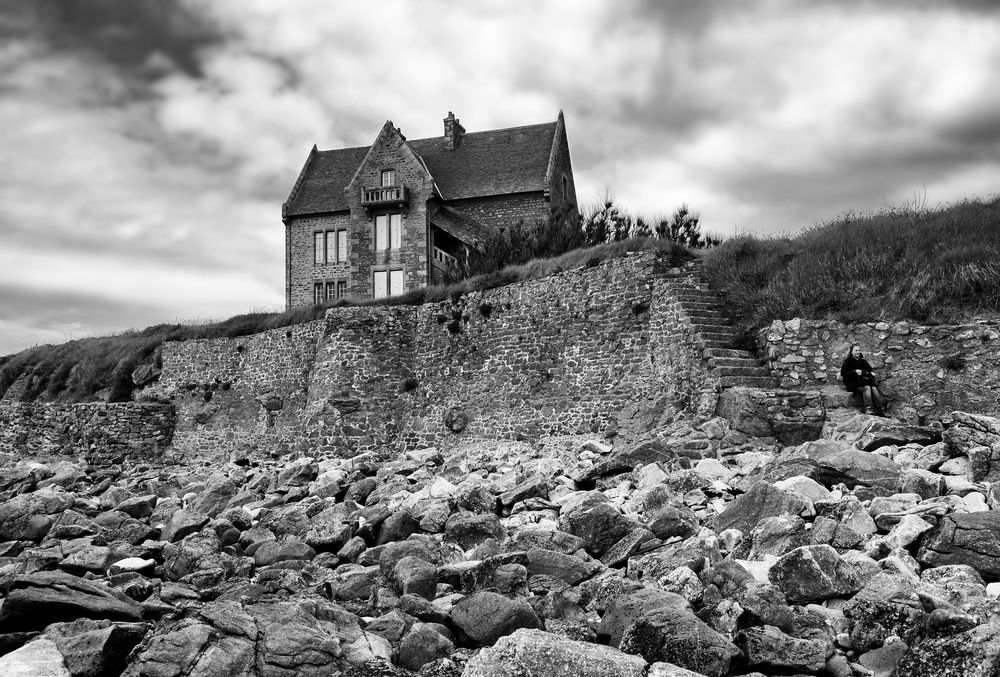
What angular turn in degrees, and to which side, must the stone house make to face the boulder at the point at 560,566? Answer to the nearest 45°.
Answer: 0° — it already faces it

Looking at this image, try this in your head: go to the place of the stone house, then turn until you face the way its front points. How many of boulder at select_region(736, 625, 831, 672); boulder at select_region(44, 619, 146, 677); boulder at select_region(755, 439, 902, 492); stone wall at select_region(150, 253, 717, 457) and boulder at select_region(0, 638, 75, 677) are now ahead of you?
5

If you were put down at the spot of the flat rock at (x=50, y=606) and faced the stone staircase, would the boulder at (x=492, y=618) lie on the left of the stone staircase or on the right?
right

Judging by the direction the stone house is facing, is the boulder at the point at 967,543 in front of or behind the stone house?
in front

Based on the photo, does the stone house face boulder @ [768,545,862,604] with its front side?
yes

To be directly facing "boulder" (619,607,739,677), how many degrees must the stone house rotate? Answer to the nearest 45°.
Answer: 0° — it already faces it

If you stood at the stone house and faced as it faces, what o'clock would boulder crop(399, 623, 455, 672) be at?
The boulder is roughly at 12 o'clock from the stone house.

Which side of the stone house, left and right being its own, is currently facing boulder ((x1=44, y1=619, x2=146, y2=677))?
front

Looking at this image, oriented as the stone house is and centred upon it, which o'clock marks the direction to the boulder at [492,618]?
The boulder is roughly at 12 o'clock from the stone house.

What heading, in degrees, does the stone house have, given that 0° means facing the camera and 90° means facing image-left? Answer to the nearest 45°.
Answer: approximately 0°

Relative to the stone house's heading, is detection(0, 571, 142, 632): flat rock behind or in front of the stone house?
in front

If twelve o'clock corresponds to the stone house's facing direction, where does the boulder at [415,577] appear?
The boulder is roughly at 12 o'clock from the stone house.
